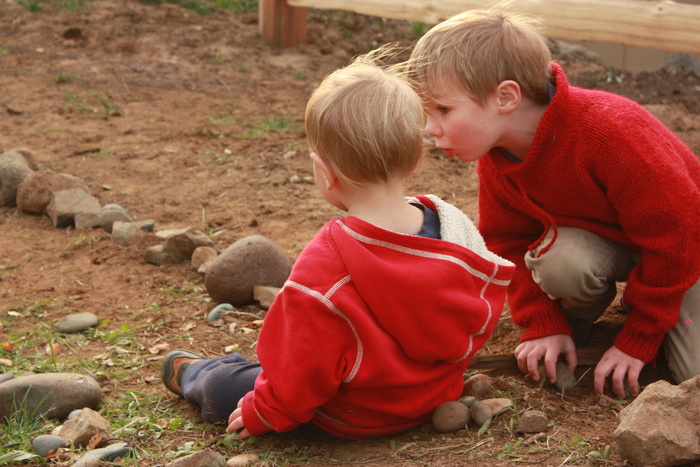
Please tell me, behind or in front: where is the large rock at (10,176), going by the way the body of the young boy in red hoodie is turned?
in front

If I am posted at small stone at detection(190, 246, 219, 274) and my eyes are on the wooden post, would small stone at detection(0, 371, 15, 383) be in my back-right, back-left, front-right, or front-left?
back-left

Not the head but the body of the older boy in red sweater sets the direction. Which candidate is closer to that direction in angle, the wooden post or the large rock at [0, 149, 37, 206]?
the large rock

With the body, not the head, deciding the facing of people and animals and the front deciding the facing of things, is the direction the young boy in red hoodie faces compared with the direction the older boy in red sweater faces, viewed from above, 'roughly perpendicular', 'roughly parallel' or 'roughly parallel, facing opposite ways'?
roughly perpendicular

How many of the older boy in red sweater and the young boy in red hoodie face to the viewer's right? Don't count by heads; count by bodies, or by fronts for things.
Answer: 0

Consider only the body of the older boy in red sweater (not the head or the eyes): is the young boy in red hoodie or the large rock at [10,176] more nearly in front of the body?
the young boy in red hoodie

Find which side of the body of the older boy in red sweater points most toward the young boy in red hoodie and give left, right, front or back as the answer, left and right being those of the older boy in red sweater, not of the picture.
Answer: front

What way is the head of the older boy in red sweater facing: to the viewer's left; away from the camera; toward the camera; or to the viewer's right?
to the viewer's left

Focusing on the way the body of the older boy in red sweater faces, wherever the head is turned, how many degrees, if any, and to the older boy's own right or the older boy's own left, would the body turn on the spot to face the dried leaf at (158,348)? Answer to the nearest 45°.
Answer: approximately 45° to the older boy's own right

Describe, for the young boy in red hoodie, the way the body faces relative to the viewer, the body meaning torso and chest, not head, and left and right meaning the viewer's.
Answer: facing away from the viewer and to the left of the viewer

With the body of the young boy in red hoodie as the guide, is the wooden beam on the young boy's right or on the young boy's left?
on the young boy's right
